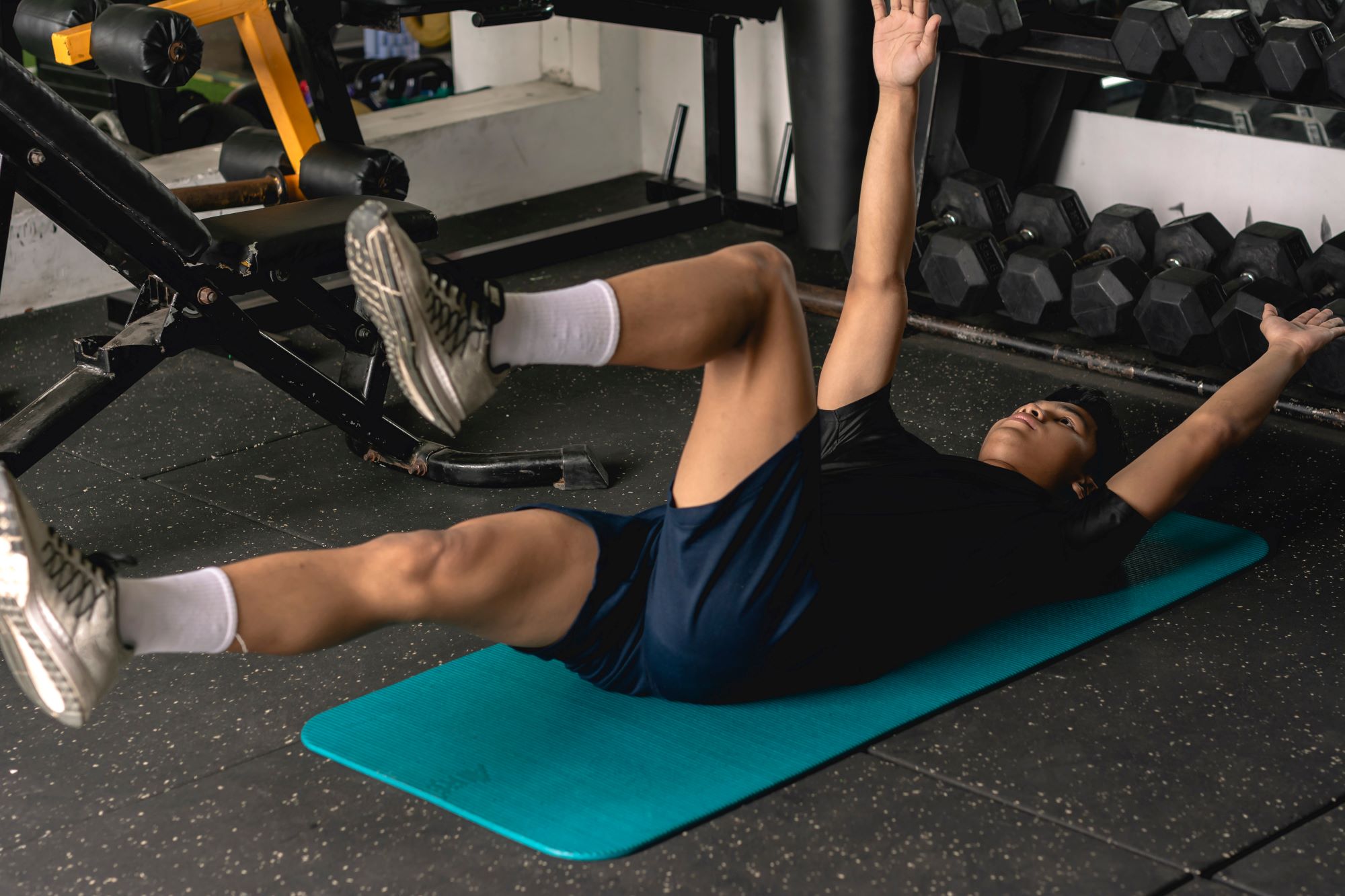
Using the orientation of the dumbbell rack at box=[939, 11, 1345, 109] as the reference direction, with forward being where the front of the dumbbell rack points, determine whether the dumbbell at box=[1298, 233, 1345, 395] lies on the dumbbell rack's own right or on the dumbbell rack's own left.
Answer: on the dumbbell rack's own left

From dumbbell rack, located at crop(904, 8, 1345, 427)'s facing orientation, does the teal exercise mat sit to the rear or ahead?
ahead

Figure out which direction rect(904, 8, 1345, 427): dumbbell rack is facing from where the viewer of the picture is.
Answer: facing the viewer and to the left of the viewer

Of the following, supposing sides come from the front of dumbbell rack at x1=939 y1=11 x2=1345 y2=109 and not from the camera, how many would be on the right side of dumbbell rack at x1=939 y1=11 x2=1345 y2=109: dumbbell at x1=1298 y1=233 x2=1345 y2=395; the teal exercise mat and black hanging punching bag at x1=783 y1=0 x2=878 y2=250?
1

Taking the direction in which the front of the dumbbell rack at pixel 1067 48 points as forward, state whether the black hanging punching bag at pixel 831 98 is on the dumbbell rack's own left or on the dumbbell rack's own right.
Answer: on the dumbbell rack's own right

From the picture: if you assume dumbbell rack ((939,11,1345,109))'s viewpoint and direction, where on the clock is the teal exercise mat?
The teal exercise mat is roughly at 11 o'clock from the dumbbell rack.

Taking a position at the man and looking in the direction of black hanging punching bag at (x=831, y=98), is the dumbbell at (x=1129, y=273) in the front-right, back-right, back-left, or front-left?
front-right

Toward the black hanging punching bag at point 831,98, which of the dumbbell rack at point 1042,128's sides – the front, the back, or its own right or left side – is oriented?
right

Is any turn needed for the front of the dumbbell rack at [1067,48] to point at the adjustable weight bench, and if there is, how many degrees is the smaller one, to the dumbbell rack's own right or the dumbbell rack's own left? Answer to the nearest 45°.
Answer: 0° — it already faces it

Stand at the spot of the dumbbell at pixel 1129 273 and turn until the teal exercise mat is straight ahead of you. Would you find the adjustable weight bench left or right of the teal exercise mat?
right
